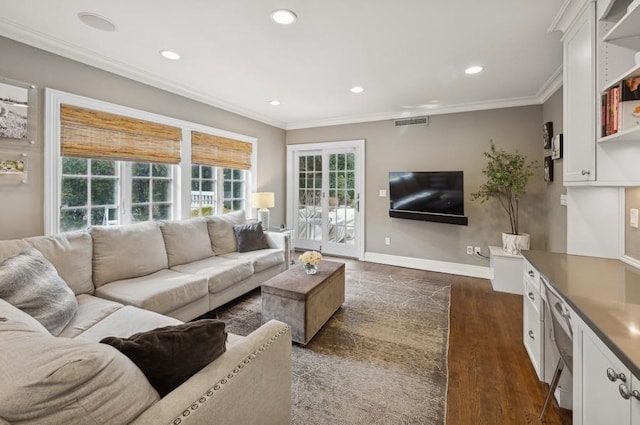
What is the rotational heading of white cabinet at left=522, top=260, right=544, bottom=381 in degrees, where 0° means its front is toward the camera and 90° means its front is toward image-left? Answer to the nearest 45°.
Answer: approximately 90°

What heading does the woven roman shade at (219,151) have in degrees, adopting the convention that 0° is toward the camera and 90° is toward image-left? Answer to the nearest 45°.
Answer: approximately 315°

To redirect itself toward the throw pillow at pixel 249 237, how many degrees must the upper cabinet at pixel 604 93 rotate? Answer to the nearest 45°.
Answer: approximately 45° to its right

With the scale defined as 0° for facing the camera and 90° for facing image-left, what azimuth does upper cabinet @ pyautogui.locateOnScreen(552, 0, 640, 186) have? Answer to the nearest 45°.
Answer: approximately 45°

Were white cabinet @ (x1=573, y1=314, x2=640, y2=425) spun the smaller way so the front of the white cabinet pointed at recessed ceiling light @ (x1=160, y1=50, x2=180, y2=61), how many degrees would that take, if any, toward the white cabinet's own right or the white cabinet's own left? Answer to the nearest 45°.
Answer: approximately 45° to the white cabinet's own right

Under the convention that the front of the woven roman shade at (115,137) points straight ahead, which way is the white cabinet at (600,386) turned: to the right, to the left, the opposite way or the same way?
the opposite way

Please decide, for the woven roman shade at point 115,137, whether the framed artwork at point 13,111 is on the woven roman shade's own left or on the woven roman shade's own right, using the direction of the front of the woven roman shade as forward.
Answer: on the woven roman shade's own right
